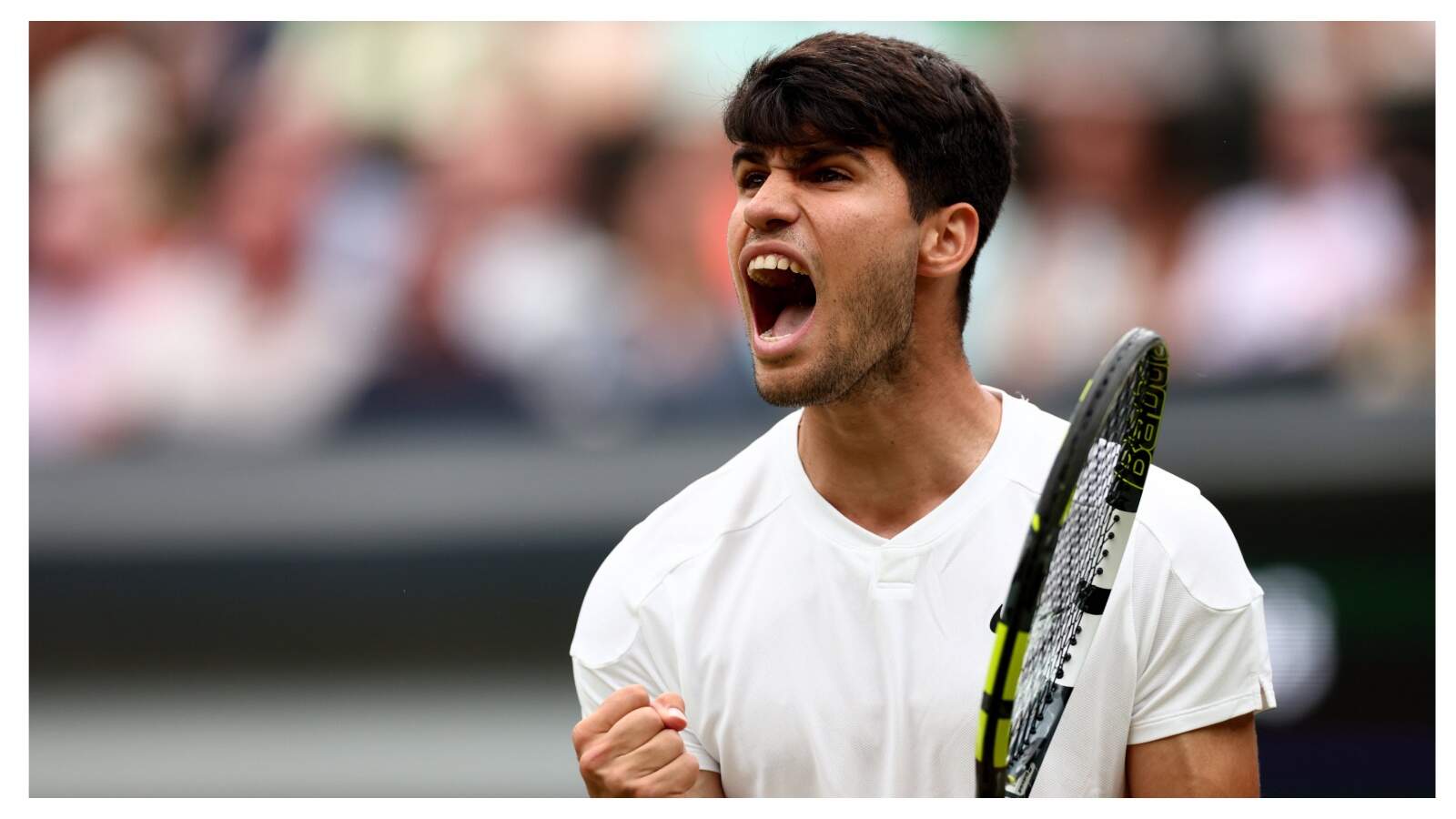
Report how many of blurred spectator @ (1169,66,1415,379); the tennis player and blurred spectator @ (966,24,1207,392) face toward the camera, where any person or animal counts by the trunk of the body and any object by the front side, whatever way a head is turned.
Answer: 3

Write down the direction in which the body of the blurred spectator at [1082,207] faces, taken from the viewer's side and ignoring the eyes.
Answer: toward the camera

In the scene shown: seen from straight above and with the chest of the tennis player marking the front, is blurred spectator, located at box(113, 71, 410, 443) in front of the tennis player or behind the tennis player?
behind

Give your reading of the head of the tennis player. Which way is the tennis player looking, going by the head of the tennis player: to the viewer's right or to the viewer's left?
to the viewer's left

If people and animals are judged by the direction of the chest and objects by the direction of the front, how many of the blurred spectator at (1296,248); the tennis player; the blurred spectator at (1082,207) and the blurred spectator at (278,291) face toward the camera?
4

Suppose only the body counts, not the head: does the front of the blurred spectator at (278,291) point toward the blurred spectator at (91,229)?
no

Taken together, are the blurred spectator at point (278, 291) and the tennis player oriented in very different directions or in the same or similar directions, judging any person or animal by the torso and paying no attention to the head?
same or similar directions

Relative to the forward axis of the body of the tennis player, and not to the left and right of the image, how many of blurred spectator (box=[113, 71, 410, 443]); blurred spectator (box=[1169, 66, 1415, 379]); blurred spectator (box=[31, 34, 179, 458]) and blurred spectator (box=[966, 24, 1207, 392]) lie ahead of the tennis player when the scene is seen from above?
0

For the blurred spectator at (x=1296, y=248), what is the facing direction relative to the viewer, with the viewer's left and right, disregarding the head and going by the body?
facing the viewer

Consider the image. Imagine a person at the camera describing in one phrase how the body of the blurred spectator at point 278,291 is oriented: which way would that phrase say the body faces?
toward the camera

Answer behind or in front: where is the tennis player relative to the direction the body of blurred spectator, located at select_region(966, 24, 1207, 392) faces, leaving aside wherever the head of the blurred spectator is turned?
in front

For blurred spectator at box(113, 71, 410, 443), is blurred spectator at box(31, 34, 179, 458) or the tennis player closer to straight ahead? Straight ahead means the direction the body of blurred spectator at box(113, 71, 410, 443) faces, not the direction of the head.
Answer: the tennis player

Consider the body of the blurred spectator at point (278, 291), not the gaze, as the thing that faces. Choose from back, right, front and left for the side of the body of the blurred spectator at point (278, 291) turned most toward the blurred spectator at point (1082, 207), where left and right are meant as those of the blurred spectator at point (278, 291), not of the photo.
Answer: left

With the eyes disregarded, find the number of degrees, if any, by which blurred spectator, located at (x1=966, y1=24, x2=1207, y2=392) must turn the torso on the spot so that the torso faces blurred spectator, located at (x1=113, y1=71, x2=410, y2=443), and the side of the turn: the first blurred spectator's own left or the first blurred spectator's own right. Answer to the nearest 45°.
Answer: approximately 90° to the first blurred spectator's own right

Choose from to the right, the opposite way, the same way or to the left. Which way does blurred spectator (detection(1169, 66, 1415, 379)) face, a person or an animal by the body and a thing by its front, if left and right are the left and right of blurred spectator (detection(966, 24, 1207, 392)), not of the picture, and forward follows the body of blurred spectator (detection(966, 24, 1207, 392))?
the same way

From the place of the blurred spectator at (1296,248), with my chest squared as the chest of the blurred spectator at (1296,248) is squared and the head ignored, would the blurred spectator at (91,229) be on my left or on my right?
on my right

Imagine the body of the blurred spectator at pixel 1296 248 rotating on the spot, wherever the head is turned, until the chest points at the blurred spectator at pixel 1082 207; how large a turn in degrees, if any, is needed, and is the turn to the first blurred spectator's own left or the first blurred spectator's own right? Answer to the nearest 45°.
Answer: approximately 90° to the first blurred spectator's own right

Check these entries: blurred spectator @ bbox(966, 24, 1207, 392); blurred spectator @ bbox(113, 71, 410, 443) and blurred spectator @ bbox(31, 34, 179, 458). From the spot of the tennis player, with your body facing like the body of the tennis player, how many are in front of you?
0
